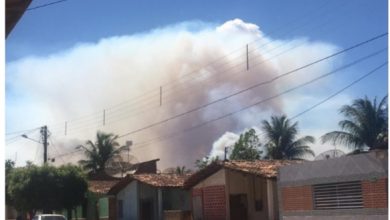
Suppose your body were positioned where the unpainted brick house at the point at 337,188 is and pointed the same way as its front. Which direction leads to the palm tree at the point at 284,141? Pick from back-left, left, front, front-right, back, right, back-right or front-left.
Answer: back-right

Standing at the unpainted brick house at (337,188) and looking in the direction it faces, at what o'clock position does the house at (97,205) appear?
The house is roughly at 3 o'clock from the unpainted brick house.

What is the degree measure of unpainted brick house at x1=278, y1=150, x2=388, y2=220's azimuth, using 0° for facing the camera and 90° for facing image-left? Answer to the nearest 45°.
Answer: approximately 45°

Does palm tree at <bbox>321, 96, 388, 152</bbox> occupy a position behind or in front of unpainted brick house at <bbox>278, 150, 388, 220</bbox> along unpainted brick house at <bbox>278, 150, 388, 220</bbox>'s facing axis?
behind

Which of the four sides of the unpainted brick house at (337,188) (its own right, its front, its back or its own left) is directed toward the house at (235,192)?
right

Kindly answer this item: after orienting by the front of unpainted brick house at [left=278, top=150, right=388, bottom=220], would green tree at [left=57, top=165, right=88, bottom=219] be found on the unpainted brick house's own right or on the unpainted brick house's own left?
on the unpainted brick house's own right

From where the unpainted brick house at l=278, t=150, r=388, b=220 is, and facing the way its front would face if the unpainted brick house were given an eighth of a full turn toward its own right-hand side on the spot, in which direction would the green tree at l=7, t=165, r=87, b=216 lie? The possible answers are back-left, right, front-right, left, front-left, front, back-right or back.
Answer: front-right

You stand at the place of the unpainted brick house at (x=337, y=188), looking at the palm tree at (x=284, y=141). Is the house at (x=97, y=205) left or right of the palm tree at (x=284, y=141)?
left

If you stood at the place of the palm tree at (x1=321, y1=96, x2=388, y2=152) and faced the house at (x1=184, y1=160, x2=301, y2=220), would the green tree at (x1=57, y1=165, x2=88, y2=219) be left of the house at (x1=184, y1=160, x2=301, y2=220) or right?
right

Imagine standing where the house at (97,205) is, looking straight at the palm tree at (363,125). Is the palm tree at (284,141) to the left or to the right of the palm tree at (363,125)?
left
